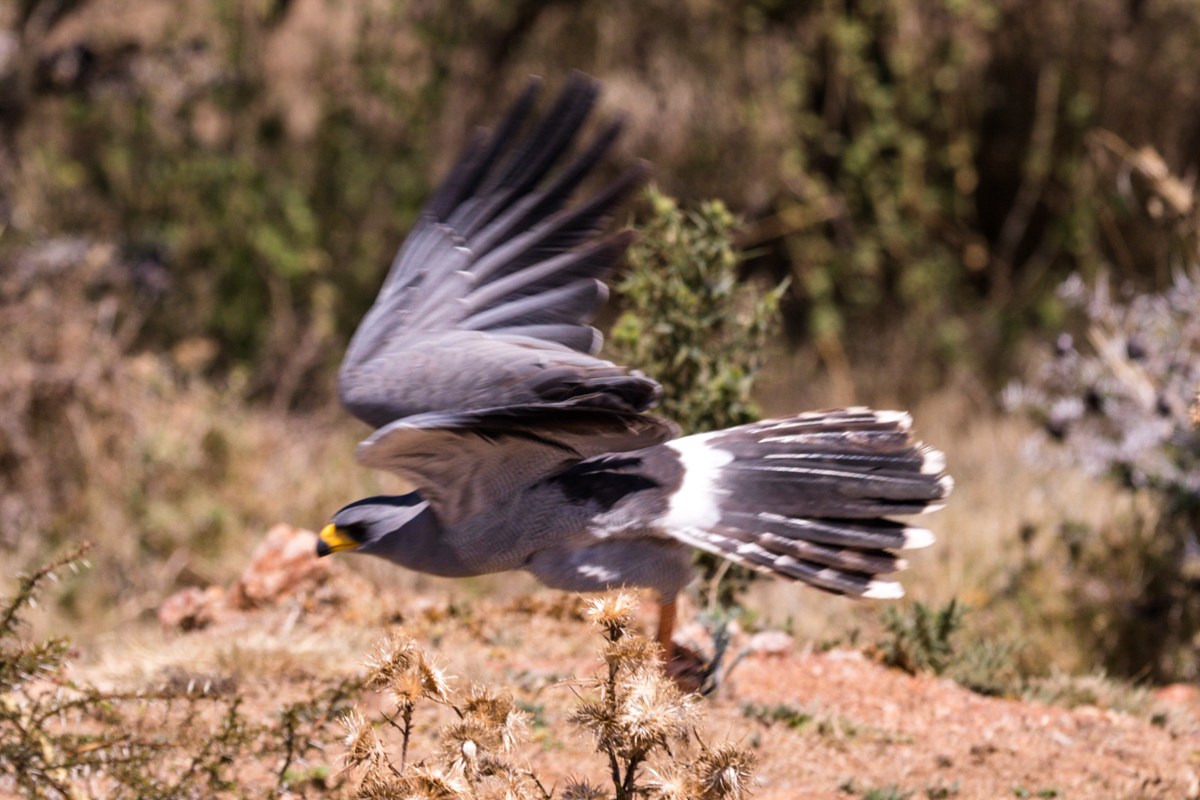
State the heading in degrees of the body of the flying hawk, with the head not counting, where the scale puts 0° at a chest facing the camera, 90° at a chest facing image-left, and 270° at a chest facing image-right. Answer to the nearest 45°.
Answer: approximately 90°

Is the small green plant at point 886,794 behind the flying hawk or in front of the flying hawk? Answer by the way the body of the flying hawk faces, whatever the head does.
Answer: behind

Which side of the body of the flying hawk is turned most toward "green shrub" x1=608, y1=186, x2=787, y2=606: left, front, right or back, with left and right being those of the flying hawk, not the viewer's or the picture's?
right

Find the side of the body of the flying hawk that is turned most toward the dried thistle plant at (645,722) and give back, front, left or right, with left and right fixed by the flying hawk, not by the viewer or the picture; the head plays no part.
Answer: left

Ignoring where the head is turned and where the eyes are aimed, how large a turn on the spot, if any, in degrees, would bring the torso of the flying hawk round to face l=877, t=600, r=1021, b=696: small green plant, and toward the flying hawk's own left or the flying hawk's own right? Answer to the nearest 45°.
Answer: approximately 135° to the flying hawk's own right

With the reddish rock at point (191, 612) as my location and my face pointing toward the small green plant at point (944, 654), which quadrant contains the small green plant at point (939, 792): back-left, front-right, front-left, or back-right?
front-right

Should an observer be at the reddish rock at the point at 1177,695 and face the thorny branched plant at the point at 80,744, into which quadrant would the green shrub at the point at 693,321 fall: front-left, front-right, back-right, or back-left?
front-right

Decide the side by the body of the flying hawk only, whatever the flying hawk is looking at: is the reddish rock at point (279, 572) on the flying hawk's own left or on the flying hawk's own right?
on the flying hawk's own right

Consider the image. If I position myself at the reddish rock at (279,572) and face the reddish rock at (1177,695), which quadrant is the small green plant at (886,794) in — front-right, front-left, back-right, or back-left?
front-right

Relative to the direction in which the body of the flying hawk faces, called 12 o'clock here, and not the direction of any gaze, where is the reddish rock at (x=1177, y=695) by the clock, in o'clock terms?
The reddish rock is roughly at 5 o'clock from the flying hawk.
